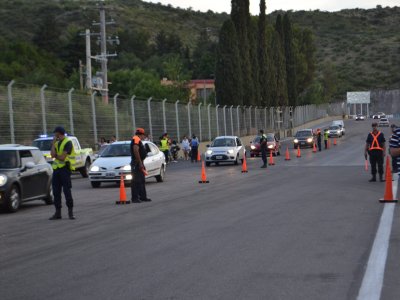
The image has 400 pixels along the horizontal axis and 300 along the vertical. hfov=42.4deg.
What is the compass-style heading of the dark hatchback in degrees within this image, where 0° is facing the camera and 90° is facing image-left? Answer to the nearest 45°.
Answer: approximately 45°

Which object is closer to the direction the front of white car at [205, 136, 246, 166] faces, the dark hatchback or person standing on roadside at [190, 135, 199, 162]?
the dark hatchback

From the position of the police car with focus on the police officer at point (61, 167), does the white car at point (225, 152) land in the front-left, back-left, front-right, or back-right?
back-left

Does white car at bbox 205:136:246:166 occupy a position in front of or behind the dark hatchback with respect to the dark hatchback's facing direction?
behind

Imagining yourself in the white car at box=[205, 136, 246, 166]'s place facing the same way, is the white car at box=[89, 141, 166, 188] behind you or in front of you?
in front
